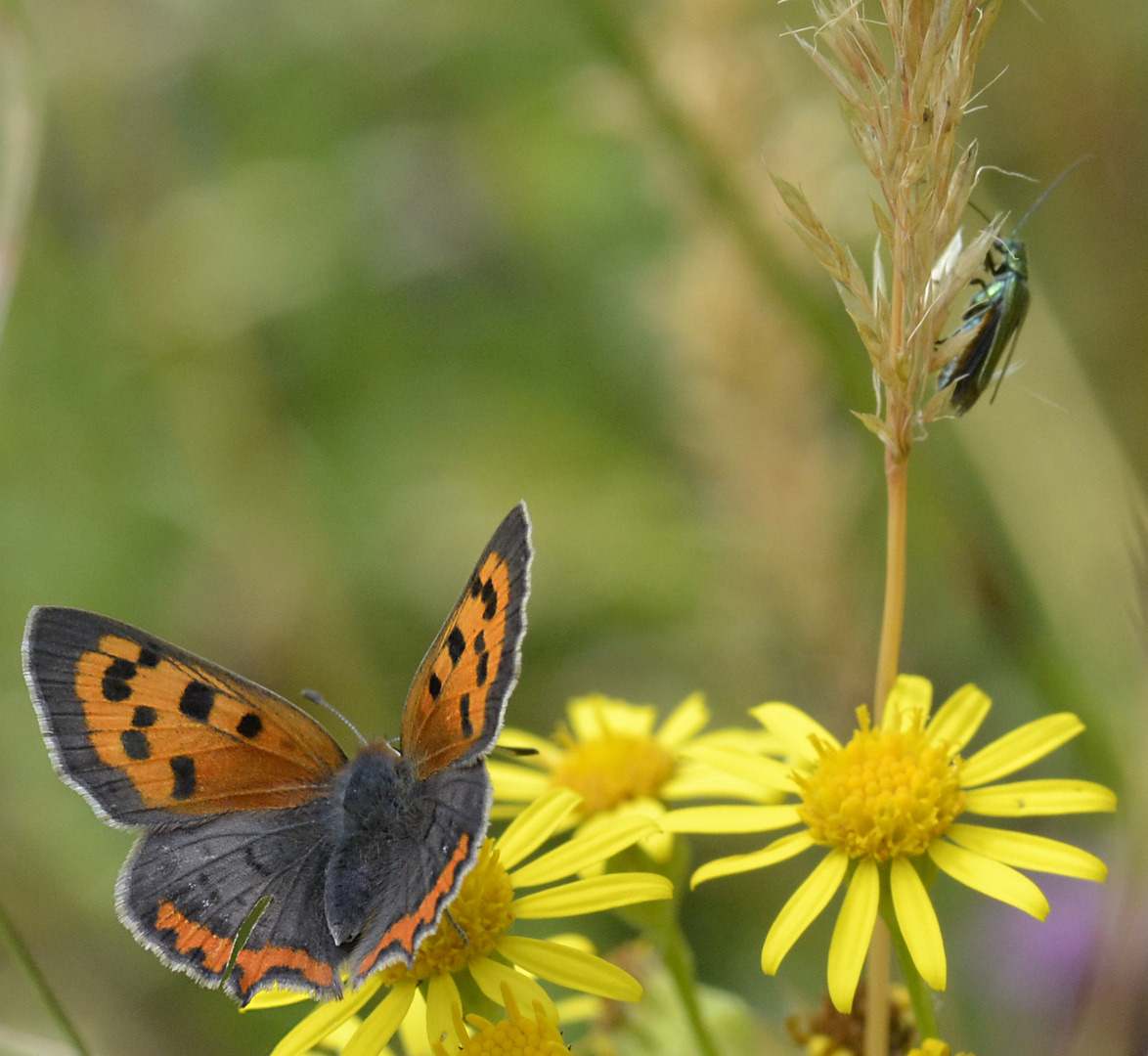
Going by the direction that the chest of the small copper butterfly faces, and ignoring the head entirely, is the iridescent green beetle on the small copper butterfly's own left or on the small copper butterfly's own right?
on the small copper butterfly's own right

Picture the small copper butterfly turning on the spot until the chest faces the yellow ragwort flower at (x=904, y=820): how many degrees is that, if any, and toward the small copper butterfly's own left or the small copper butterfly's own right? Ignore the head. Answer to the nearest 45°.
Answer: approximately 135° to the small copper butterfly's own right

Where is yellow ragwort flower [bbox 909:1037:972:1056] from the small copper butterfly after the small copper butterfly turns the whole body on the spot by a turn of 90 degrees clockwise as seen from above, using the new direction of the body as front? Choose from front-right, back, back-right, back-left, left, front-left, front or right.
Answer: front-right

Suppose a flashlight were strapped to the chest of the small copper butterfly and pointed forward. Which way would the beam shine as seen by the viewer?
away from the camera

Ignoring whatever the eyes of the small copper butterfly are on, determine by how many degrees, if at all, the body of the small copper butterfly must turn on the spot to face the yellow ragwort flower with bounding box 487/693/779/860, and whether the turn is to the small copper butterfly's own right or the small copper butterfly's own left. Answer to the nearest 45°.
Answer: approximately 45° to the small copper butterfly's own right

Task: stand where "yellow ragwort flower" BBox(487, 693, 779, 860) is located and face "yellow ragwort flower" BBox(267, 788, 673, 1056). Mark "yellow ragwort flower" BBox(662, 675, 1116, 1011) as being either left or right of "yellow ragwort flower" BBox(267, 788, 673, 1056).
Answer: left
